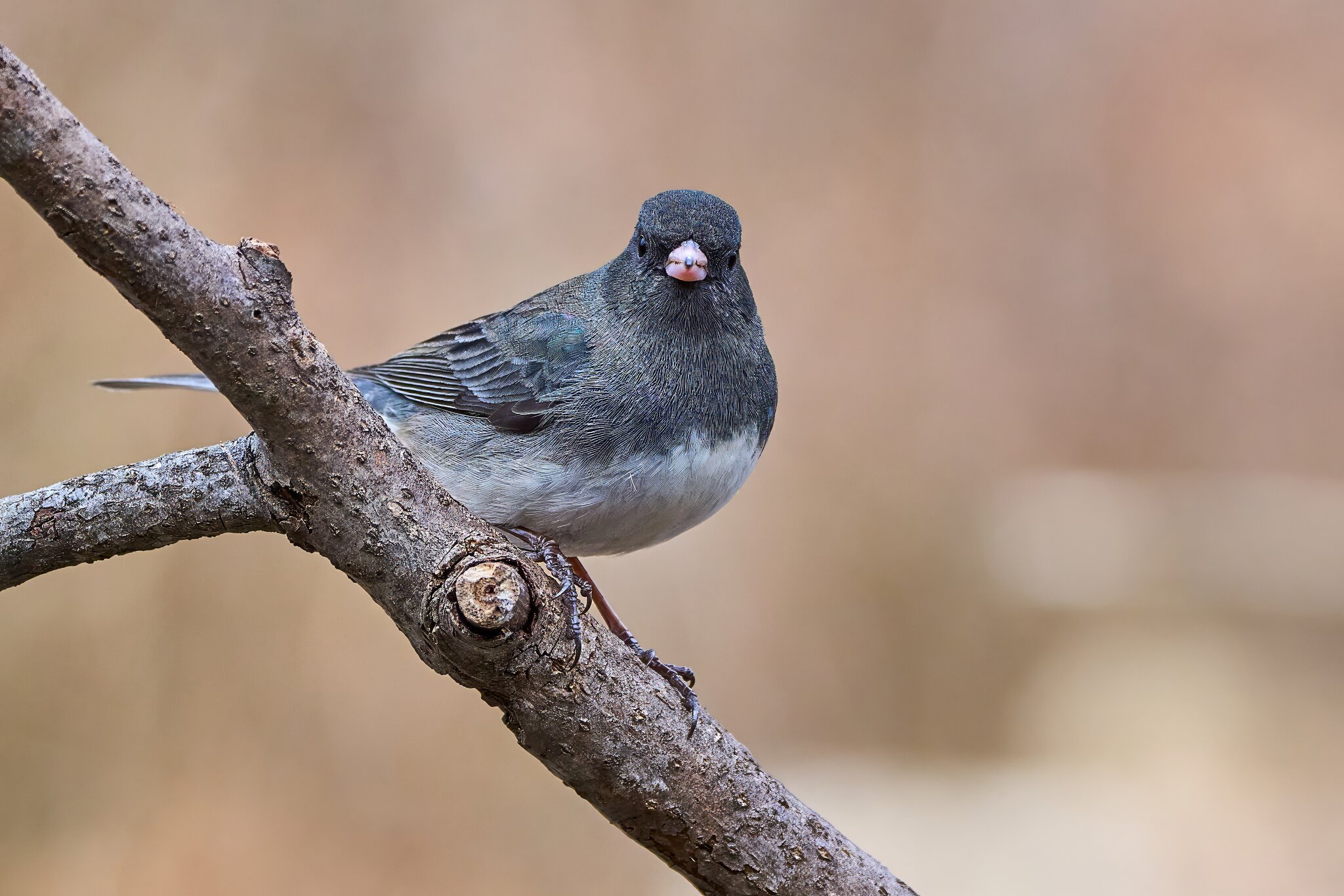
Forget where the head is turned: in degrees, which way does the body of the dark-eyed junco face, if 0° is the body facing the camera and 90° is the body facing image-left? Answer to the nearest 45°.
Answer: approximately 315°
